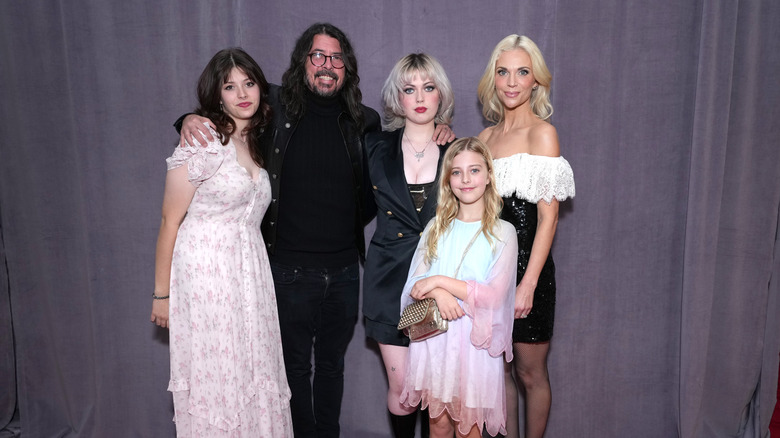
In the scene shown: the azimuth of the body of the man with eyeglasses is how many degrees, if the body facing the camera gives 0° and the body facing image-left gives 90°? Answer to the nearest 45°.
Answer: approximately 0°

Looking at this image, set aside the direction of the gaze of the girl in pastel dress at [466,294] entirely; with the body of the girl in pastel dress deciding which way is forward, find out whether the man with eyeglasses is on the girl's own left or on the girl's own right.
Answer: on the girl's own right

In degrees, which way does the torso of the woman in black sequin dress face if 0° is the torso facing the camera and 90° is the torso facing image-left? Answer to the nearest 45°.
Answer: approximately 45°

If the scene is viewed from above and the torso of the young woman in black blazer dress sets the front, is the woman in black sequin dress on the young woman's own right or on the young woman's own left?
on the young woman's own left
